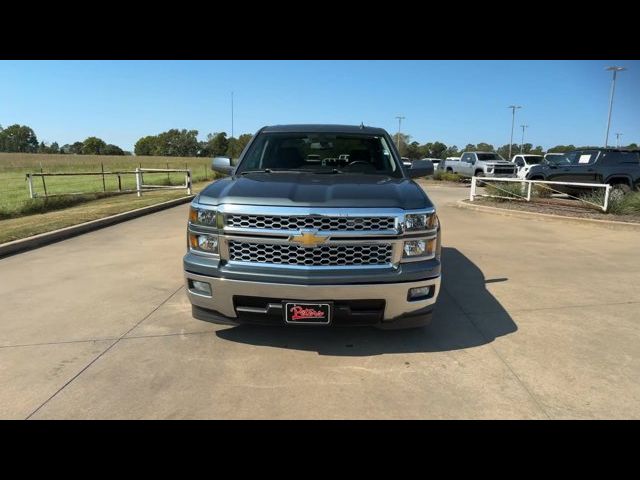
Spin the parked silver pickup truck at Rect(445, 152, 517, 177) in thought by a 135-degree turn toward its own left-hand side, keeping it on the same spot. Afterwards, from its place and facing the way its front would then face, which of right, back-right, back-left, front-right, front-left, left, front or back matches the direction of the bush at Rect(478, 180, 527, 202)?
back

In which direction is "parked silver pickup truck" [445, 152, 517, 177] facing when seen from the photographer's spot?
facing the viewer and to the right of the viewer

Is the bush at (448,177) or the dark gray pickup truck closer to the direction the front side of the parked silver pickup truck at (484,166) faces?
the dark gray pickup truck

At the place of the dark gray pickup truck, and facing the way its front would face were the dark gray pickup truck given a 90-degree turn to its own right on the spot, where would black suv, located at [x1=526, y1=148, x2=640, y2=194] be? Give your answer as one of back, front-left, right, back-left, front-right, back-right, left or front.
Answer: back-right

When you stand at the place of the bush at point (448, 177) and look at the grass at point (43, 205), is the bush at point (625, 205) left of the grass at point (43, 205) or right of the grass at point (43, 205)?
left

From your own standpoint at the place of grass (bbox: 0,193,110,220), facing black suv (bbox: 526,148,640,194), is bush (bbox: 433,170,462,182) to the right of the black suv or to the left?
left

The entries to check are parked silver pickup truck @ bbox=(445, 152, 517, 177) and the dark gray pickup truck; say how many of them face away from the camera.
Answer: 0

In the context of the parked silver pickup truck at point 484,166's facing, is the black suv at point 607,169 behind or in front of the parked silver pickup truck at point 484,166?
in front

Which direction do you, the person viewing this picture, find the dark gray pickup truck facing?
facing the viewer

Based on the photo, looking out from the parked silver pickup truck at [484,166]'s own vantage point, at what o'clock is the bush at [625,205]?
The bush is roughly at 1 o'clock from the parked silver pickup truck.

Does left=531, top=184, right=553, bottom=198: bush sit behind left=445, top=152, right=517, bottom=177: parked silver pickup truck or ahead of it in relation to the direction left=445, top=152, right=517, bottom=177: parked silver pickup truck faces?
ahead
